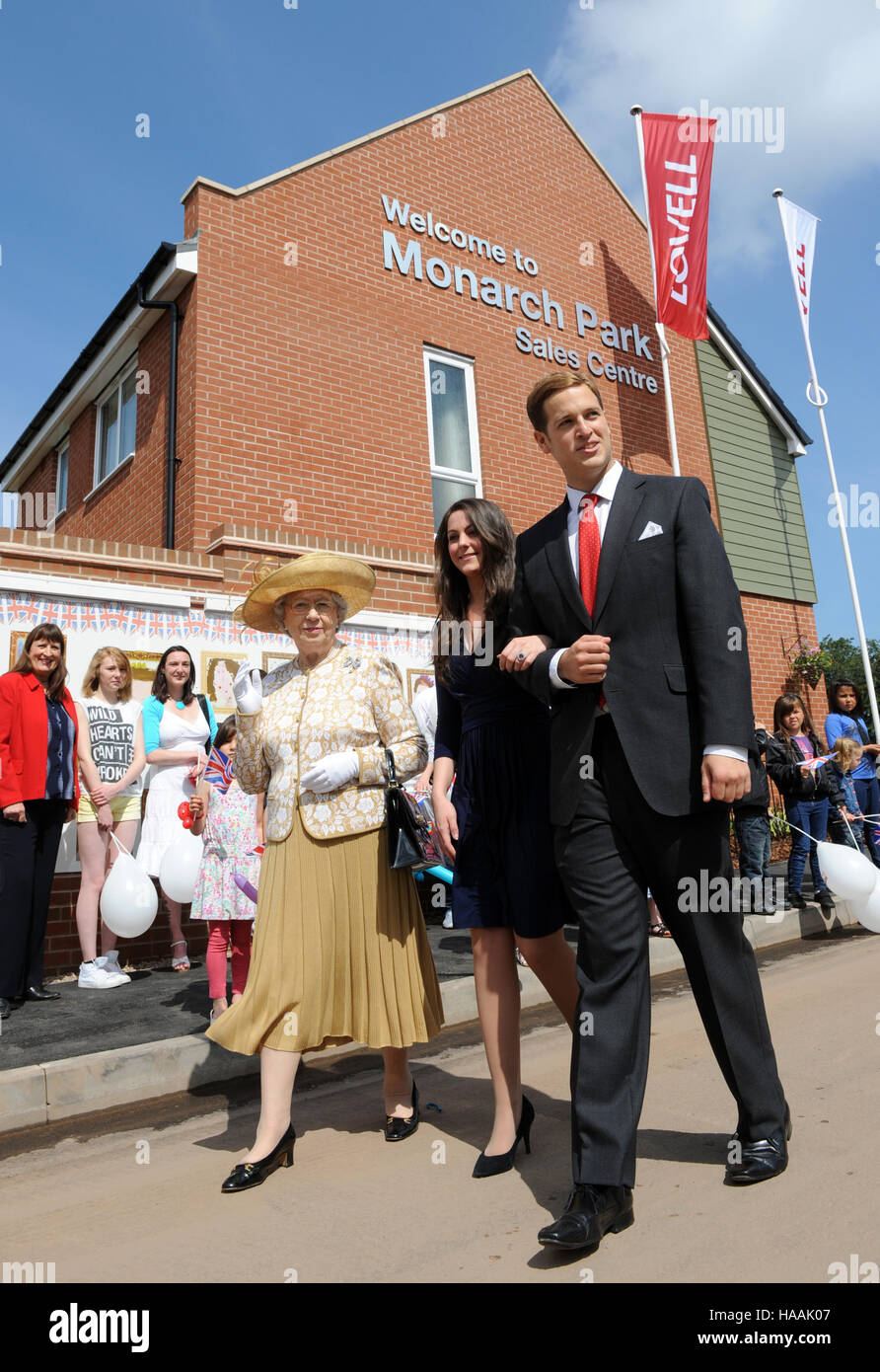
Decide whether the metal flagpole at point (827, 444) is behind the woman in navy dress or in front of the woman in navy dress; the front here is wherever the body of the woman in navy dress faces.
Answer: behind

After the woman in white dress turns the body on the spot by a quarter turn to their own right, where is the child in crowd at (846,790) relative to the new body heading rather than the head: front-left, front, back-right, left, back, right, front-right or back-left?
back-left

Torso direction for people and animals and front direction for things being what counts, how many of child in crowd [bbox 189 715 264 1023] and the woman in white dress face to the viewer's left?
0

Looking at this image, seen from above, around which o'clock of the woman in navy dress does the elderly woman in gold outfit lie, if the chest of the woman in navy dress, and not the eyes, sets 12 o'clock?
The elderly woman in gold outfit is roughly at 2 o'clock from the woman in navy dress.

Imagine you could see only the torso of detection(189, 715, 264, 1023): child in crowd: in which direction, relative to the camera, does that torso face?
toward the camera

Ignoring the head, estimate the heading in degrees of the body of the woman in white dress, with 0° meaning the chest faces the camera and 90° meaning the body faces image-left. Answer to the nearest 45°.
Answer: approximately 315°

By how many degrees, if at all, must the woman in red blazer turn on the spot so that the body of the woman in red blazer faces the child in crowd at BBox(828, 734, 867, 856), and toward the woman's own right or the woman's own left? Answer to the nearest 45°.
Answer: approximately 45° to the woman's own left

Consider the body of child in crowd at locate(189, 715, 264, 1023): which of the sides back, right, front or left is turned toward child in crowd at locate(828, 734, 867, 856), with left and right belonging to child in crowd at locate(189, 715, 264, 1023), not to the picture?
left

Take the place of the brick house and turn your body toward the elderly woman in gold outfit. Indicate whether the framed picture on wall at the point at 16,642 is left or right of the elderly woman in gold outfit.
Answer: right

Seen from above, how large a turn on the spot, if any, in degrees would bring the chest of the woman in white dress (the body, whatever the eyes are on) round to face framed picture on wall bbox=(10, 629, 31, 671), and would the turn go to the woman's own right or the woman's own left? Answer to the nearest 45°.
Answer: approximately 135° to the woman's own right

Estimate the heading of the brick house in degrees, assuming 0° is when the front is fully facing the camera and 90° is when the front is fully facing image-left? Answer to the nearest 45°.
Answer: approximately 315°
